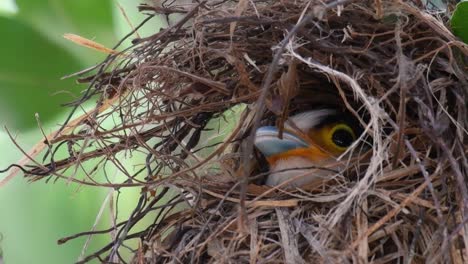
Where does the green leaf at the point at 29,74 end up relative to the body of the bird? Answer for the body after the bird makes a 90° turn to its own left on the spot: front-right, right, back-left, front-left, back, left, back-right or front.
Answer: back-right

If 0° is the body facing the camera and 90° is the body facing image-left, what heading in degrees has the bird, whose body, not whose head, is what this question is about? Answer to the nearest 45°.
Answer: approximately 90°

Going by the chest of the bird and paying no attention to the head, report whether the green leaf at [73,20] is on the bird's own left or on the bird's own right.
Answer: on the bird's own right
